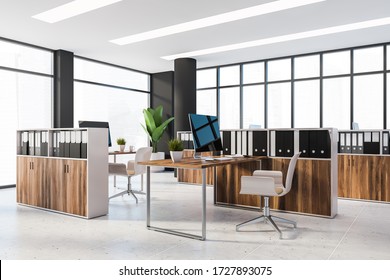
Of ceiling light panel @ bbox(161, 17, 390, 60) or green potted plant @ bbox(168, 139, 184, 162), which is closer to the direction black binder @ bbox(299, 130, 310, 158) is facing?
the green potted plant

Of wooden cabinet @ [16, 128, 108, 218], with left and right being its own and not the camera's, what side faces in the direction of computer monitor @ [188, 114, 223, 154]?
left

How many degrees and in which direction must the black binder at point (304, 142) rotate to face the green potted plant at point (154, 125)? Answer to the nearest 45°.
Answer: approximately 135° to its right

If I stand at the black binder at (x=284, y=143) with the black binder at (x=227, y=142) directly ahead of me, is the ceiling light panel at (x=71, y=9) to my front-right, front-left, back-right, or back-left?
front-left

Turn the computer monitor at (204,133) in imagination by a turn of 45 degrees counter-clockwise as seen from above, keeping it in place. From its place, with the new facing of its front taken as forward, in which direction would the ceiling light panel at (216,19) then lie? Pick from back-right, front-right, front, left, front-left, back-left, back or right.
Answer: left

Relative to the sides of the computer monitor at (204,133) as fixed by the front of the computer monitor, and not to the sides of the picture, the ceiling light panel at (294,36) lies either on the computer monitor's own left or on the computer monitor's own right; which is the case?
on the computer monitor's own left

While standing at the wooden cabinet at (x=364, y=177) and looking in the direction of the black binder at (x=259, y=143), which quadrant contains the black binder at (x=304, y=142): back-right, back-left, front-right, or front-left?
front-left

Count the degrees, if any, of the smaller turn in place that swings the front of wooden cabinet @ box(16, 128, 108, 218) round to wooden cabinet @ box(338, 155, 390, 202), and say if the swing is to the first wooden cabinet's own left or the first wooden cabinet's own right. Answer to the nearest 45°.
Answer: approximately 135° to the first wooden cabinet's own left

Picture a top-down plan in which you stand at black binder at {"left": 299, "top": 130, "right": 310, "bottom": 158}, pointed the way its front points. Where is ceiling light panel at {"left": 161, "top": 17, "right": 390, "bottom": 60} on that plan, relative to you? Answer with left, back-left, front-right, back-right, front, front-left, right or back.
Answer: back

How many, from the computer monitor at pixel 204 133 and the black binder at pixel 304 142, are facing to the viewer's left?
0

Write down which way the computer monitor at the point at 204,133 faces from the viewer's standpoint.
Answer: facing the viewer and to the right of the viewer

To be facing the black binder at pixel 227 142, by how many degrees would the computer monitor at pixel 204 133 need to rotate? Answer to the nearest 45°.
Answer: approximately 135° to its left

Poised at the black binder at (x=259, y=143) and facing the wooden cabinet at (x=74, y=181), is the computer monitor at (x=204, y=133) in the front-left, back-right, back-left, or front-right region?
front-left

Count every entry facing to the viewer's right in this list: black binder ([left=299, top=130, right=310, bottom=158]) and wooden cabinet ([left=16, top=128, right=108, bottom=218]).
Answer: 0

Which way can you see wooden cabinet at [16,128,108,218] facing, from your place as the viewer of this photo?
facing the viewer and to the left of the viewer

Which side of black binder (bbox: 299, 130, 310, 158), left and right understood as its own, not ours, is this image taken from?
front
